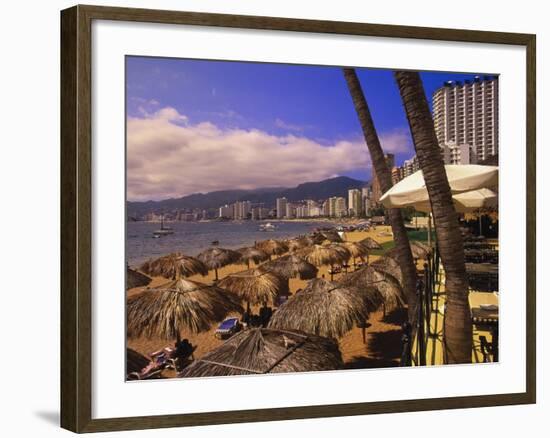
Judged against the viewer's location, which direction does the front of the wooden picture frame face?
facing the viewer and to the right of the viewer
